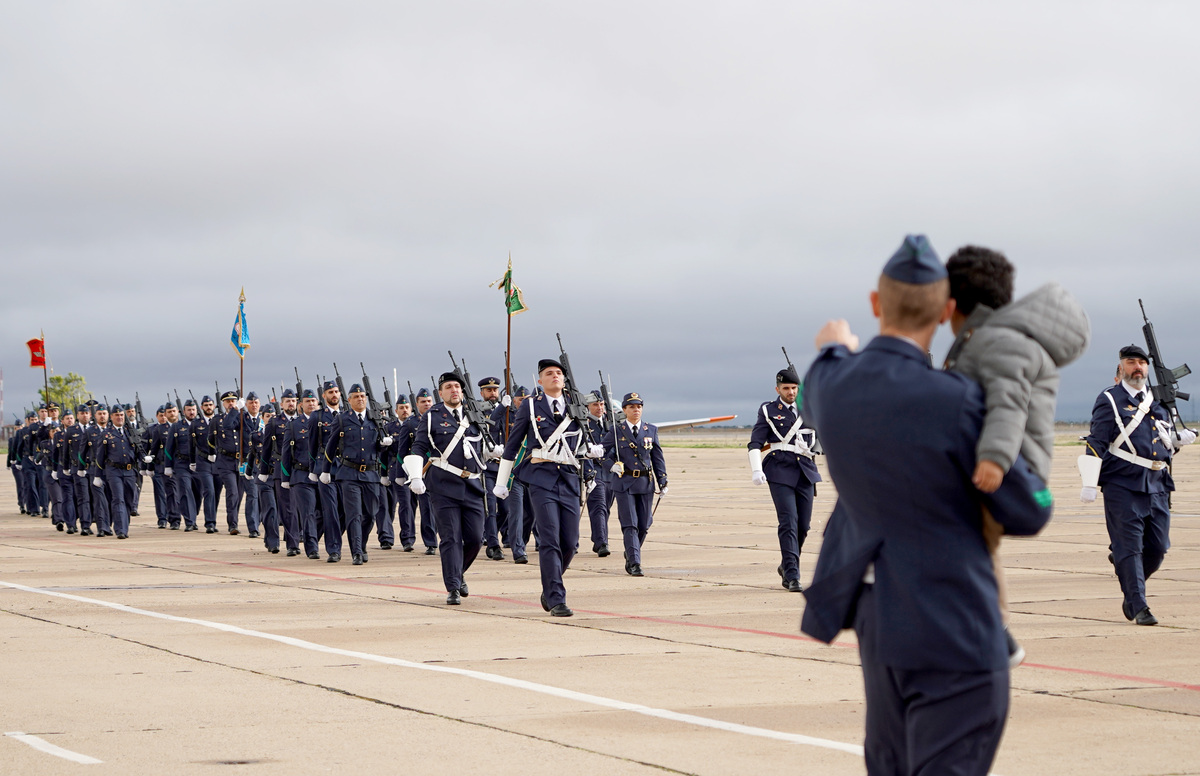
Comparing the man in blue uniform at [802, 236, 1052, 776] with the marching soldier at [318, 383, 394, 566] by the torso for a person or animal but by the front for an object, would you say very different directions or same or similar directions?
very different directions

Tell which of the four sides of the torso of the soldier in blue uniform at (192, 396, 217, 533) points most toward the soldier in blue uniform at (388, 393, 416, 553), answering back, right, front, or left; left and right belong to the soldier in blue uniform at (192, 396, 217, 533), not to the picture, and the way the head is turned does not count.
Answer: front

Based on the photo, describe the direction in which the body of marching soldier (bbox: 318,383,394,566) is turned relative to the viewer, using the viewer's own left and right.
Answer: facing the viewer

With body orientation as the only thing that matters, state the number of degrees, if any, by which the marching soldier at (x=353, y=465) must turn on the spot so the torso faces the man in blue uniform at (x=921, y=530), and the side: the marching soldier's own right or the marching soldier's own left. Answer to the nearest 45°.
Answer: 0° — they already face them

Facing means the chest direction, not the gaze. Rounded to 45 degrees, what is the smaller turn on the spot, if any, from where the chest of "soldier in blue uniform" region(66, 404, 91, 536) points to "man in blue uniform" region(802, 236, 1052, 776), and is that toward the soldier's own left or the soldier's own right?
approximately 45° to the soldier's own right

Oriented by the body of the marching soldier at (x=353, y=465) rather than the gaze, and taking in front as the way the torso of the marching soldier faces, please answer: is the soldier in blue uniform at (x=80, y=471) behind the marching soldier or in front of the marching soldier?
behind

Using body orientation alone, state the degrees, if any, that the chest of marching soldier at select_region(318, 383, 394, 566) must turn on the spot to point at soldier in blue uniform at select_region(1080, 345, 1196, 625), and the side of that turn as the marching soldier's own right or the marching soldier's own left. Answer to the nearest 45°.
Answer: approximately 45° to the marching soldier's own left

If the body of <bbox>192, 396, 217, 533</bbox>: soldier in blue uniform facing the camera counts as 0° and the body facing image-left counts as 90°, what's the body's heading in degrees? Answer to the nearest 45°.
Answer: approximately 315°

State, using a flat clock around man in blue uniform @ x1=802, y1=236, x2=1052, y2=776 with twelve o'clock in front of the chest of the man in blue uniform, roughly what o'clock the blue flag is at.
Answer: The blue flag is roughly at 11 o'clock from the man in blue uniform.

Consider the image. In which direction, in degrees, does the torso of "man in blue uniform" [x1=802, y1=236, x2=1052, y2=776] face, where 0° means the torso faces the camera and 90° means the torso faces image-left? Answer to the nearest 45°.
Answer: approximately 180°

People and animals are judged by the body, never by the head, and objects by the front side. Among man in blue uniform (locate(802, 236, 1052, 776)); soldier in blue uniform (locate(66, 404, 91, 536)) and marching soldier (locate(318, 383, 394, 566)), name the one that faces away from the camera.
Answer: the man in blue uniform

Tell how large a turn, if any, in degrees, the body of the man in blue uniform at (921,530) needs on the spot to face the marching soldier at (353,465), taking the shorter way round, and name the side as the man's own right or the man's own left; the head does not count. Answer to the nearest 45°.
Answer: approximately 45° to the man's own left

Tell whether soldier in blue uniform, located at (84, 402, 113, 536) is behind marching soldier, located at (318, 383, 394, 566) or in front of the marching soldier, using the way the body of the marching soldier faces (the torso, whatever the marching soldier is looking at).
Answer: behind
